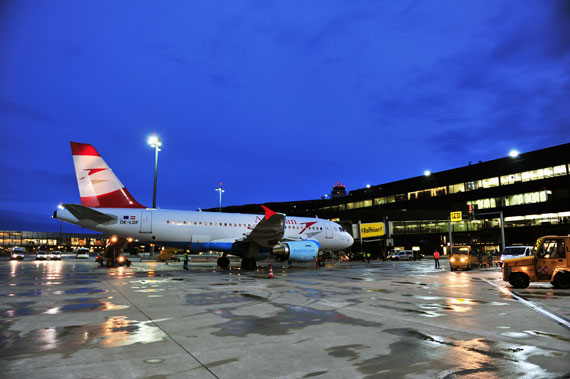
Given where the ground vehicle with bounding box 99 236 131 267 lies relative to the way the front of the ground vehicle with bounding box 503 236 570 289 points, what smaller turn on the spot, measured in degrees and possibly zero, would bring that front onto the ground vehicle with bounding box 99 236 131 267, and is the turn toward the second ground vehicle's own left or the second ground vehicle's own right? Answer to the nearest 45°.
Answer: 0° — it already faces it

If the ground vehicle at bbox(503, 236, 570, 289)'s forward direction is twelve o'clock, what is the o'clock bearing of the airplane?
The airplane is roughly at 12 o'clock from the ground vehicle.

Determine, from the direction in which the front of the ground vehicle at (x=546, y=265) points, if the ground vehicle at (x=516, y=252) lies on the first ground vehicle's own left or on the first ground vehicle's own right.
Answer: on the first ground vehicle's own right

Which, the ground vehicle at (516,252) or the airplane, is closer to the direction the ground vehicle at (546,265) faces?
the airplane

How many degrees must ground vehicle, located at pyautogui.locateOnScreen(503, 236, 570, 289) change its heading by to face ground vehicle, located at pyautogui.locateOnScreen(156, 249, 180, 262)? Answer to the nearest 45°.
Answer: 0° — it already faces it

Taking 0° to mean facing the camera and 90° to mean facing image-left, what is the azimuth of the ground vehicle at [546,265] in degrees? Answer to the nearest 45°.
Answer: approximately 90°
